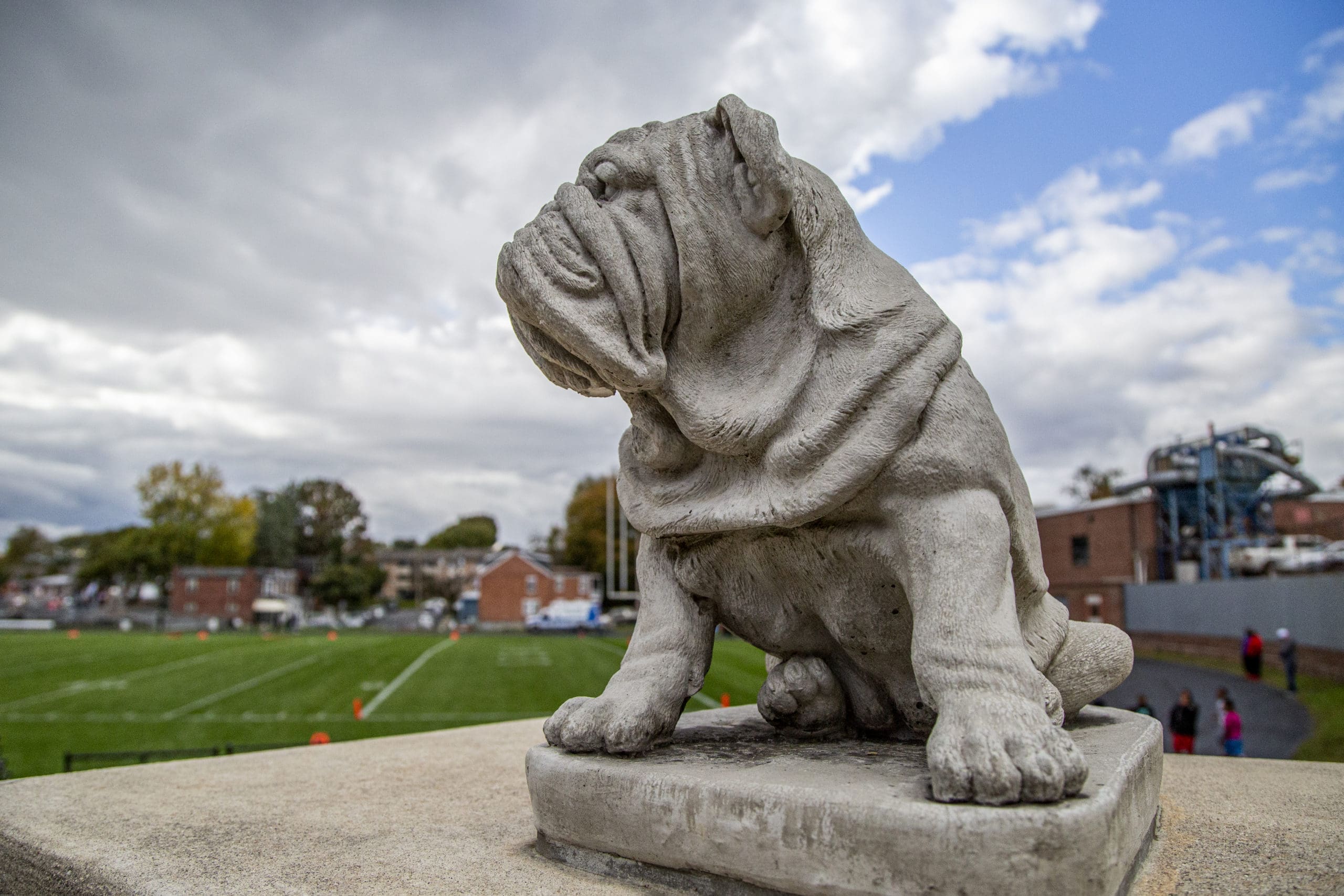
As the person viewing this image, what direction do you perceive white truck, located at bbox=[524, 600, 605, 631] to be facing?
facing to the left of the viewer

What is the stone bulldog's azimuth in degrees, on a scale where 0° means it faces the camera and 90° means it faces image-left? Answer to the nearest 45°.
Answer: approximately 45°

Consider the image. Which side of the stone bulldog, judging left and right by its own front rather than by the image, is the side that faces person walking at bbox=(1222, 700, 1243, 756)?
back

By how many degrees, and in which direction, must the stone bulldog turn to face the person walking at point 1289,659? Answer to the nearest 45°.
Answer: approximately 180°

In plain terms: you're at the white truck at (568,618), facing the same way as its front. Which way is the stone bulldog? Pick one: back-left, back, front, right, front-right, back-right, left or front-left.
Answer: left

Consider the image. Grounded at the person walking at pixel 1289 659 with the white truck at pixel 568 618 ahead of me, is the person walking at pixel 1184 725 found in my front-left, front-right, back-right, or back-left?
back-left

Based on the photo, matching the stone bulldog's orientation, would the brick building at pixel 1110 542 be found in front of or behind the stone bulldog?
behind
